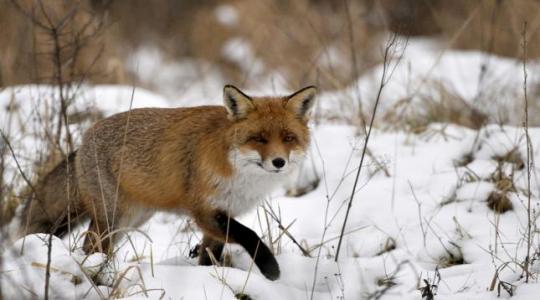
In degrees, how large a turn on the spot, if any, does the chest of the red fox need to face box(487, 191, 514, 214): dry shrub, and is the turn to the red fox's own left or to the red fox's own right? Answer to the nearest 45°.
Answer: approximately 45° to the red fox's own left

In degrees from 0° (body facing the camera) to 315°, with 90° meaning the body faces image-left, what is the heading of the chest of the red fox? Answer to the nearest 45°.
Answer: approximately 315°
